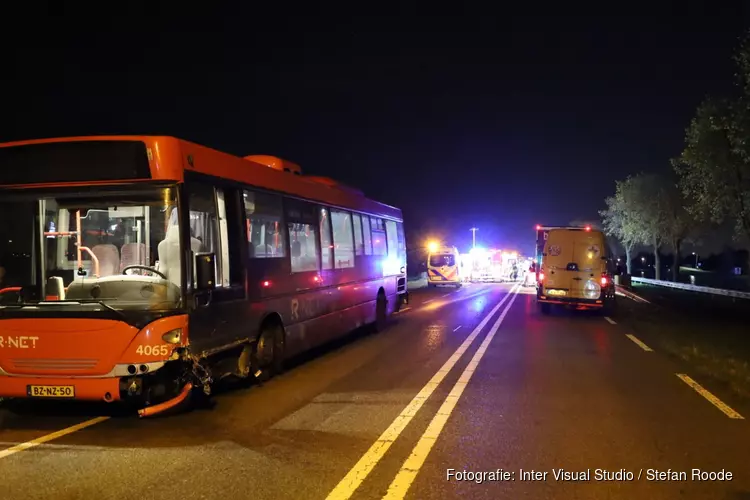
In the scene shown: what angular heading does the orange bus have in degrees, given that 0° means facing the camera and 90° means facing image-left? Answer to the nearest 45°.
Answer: approximately 45°

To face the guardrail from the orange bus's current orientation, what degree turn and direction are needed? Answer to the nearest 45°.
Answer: approximately 180°
